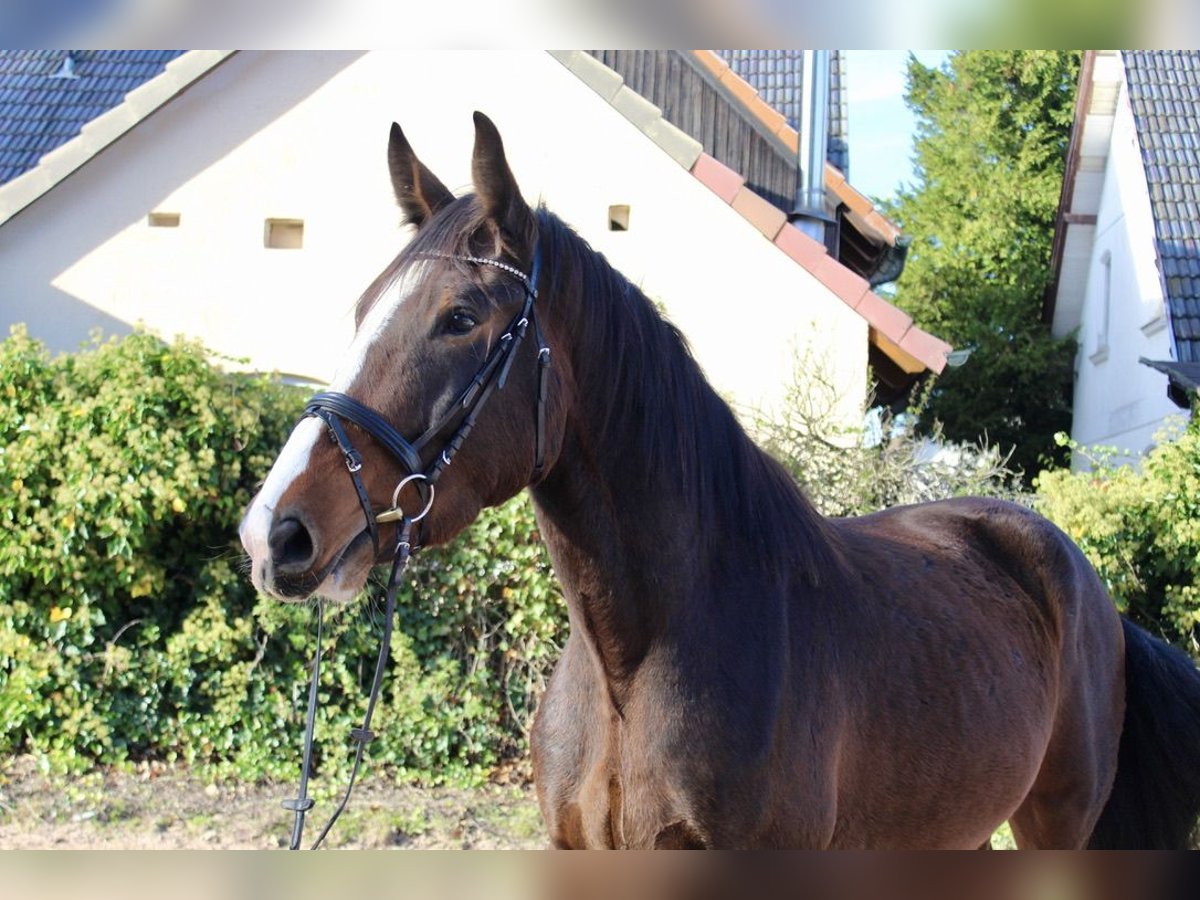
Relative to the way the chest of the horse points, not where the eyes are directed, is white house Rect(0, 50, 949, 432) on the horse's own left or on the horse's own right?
on the horse's own right

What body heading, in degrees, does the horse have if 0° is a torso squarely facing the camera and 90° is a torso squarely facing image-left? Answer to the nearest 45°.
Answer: approximately 45°

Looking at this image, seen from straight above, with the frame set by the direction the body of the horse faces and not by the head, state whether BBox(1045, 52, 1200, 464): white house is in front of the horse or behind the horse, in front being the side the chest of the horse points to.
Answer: behind

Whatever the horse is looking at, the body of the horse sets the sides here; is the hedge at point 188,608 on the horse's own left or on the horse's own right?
on the horse's own right

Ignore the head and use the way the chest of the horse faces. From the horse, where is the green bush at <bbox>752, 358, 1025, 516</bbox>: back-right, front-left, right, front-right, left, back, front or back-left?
back-right

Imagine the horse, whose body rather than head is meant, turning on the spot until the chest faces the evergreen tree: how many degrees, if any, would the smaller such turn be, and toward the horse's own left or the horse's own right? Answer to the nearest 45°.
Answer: approximately 135° to the horse's own right
